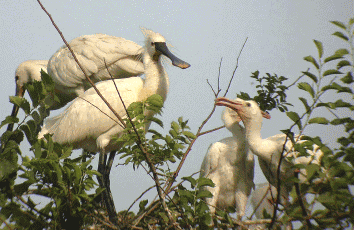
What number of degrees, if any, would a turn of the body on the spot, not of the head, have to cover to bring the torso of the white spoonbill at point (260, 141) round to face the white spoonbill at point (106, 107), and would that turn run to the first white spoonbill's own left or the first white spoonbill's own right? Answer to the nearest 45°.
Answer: approximately 45° to the first white spoonbill's own right

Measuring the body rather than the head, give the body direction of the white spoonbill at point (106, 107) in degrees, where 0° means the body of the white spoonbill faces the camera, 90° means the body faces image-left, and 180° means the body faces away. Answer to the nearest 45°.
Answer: approximately 270°

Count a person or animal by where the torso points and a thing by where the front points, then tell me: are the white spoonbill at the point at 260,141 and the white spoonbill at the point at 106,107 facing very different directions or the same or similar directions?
very different directions

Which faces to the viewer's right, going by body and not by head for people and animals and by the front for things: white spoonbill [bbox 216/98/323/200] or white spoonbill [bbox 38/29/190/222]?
white spoonbill [bbox 38/29/190/222]

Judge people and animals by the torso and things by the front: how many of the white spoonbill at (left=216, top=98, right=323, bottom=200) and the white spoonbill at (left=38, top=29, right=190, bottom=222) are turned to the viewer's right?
1

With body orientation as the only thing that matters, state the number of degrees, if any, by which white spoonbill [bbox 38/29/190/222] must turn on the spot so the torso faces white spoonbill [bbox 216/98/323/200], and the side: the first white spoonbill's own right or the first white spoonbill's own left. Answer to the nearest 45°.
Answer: approximately 45° to the first white spoonbill's own right

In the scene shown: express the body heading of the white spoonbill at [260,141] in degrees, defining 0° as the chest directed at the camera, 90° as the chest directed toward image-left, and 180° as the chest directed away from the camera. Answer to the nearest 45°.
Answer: approximately 90°
